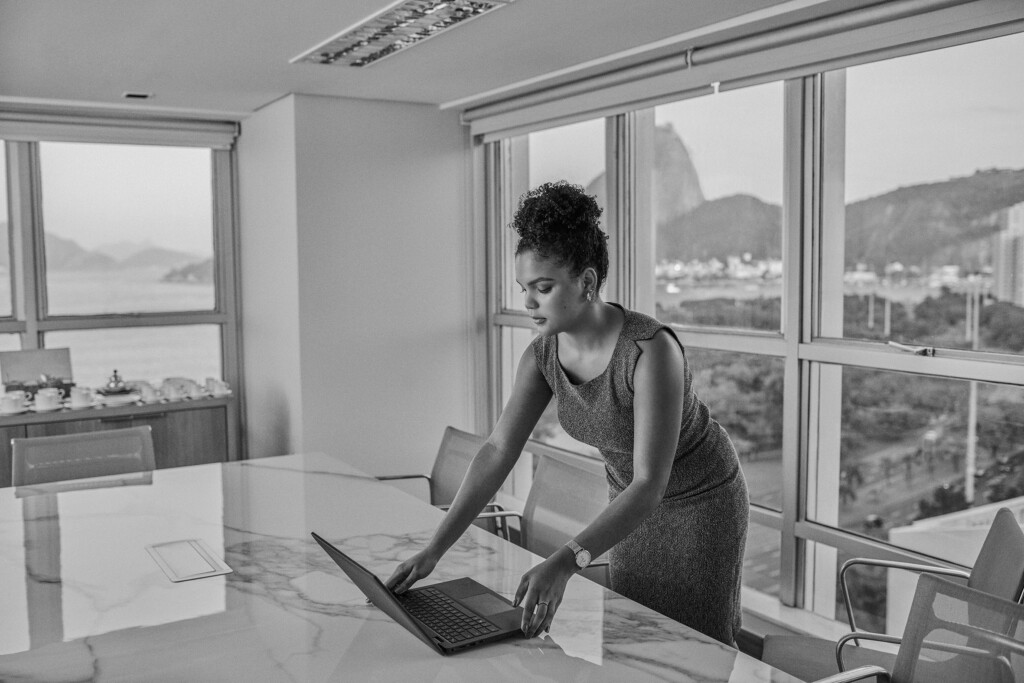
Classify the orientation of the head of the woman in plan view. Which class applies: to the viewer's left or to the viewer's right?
to the viewer's left

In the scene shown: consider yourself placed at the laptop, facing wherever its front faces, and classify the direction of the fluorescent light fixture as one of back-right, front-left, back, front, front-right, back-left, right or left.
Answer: front-left

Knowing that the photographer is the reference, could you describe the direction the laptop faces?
facing away from the viewer and to the right of the viewer

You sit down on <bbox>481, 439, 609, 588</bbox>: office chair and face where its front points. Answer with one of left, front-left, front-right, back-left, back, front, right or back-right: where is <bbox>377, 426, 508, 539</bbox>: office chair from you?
right

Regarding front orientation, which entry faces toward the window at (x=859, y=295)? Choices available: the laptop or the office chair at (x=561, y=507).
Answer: the laptop

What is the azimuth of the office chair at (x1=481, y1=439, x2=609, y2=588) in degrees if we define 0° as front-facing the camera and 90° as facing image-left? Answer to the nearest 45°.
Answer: approximately 45°

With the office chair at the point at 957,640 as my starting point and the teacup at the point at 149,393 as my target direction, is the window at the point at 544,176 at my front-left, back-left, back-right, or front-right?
front-right

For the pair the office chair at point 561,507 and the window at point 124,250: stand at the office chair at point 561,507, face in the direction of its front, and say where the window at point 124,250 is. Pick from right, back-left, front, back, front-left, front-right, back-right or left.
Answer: right

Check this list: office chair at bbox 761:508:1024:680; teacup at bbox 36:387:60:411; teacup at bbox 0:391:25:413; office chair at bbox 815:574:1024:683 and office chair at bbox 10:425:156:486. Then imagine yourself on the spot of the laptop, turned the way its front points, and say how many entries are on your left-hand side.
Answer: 3

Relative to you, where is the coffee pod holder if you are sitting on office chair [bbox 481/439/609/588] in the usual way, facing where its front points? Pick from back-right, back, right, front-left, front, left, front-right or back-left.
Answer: right

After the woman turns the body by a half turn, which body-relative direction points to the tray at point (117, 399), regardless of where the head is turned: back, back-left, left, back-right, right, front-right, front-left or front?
left

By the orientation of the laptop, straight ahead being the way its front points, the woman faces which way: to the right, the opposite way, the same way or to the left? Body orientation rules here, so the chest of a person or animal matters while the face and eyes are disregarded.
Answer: the opposite way

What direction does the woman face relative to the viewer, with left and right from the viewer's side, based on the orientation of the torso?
facing the viewer and to the left of the viewer

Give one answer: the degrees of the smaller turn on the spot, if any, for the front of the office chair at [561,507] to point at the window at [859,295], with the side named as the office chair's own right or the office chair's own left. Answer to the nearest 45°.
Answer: approximately 180°

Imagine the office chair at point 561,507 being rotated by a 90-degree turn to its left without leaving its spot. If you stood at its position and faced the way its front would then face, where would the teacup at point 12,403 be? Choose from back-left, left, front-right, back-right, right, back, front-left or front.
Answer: back

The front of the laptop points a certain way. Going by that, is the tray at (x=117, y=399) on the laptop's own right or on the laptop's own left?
on the laptop's own left

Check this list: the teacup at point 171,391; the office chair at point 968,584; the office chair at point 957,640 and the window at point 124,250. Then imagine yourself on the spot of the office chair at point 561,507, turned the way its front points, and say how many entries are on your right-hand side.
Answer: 2

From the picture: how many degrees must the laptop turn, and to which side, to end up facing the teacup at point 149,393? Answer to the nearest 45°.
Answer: approximately 90° to its left

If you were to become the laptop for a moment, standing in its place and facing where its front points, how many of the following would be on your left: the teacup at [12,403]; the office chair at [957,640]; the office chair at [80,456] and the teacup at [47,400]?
3

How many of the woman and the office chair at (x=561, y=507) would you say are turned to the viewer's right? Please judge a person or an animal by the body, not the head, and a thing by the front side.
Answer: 0
